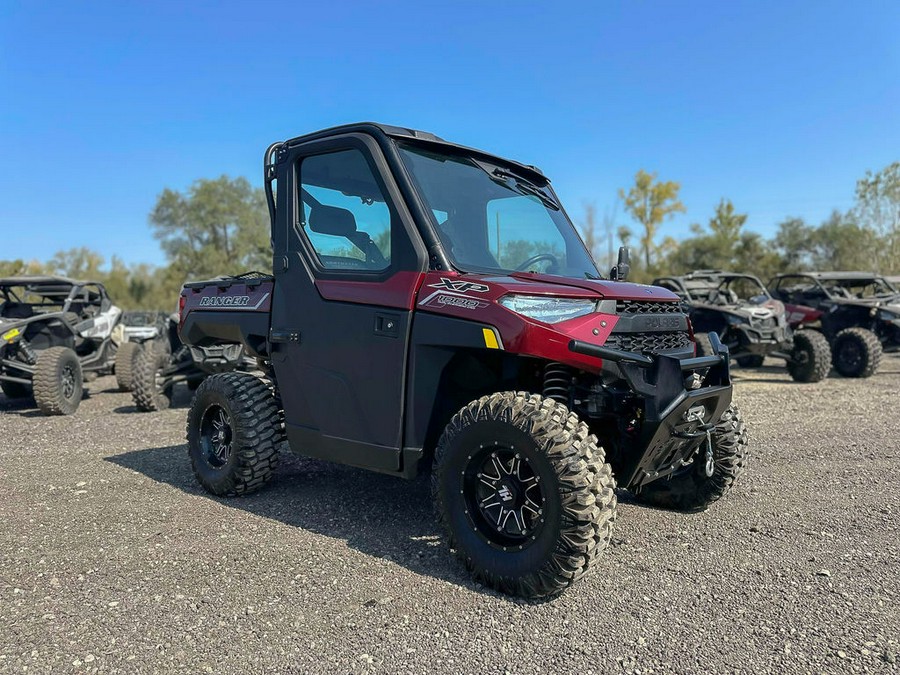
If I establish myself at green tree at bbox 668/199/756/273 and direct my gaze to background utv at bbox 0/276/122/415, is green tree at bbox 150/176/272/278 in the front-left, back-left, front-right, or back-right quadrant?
front-right

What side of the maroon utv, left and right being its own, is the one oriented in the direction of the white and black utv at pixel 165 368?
back

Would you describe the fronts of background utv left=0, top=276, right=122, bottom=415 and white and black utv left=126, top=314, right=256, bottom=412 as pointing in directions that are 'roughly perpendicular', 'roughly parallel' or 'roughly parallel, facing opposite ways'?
roughly parallel

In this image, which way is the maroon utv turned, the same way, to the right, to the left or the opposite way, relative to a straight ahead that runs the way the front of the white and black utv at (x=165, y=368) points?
to the left

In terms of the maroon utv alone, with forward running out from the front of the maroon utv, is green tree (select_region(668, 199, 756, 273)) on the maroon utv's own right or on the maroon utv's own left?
on the maroon utv's own left

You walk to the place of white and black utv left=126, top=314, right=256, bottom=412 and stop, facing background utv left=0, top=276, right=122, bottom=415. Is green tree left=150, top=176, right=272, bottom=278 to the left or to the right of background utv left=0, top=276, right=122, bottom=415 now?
right

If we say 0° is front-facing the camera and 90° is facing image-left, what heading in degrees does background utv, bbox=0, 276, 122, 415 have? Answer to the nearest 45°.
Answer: approximately 45°

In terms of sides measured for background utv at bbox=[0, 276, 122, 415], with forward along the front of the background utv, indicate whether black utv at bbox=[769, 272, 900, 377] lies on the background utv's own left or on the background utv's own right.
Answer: on the background utv's own left

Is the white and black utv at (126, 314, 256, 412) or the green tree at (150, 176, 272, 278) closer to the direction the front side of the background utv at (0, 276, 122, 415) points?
the white and black utv

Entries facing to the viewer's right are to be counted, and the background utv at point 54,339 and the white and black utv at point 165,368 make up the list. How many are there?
0

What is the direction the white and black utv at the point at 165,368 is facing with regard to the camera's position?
facing the viewer and to the left of the viewer

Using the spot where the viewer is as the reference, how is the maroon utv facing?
facing the viewer and to the right of the viewer
